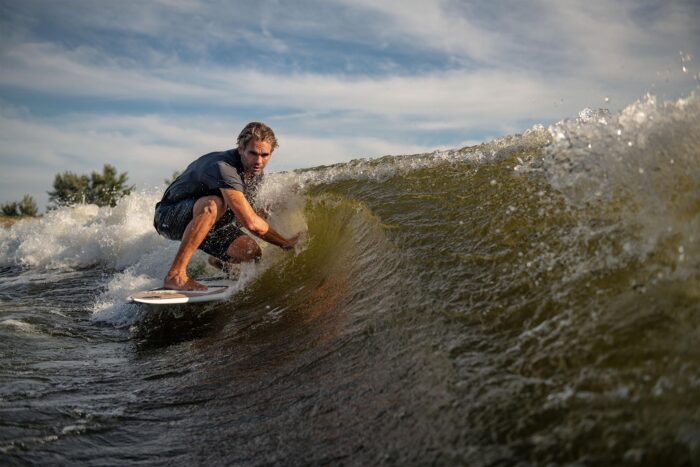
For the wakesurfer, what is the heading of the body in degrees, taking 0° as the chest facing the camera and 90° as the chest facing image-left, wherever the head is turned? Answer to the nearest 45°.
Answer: approximately 315°

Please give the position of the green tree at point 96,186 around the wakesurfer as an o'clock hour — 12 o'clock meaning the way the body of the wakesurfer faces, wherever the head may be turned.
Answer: The green tree is roughly at 7 o'clock from the wakesurfer.

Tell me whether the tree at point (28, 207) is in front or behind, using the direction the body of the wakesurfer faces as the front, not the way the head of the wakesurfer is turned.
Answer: behind
